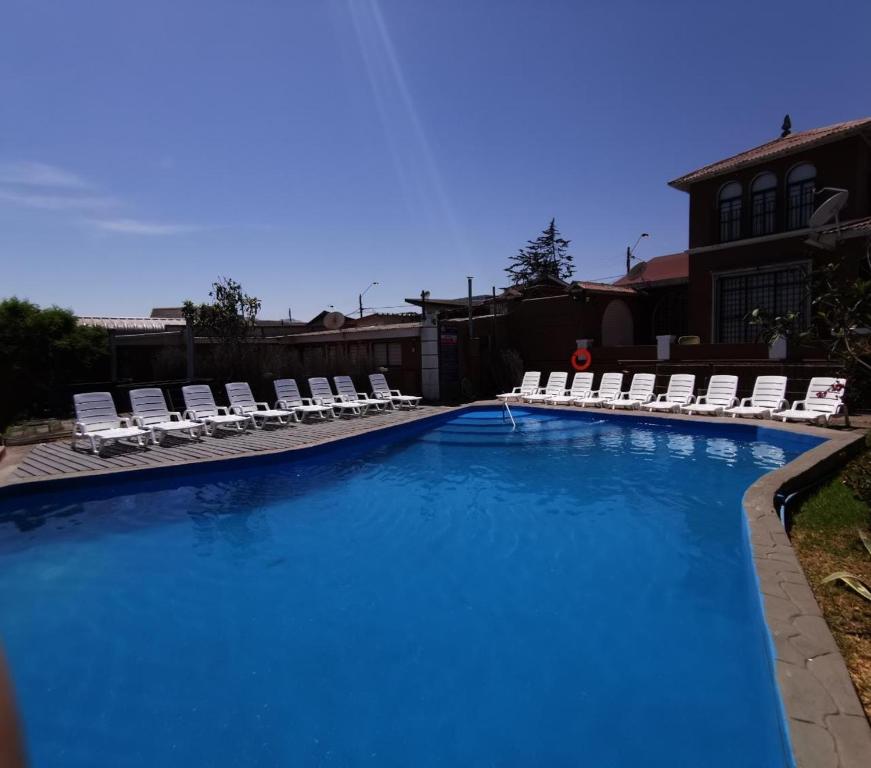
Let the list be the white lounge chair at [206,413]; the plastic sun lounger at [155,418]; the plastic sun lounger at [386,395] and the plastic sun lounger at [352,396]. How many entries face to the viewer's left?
0

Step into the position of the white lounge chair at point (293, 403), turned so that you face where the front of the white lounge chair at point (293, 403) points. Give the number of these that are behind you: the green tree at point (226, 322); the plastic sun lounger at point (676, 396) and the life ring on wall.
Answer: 1

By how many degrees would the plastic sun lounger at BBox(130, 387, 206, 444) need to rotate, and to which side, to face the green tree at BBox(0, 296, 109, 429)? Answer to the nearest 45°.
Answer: approximately 180°

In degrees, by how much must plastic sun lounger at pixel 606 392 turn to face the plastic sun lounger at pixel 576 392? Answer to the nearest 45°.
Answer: approximately 45° to its right

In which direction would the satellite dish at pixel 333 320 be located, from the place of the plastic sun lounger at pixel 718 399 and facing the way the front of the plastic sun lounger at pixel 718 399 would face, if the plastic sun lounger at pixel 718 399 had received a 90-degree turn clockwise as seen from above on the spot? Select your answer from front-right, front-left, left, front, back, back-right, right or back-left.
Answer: front-left

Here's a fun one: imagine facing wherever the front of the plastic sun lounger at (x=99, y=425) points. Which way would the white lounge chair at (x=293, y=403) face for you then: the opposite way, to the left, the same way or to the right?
the same way

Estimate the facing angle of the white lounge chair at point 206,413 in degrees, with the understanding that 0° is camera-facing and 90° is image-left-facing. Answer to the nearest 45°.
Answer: approximately 315°

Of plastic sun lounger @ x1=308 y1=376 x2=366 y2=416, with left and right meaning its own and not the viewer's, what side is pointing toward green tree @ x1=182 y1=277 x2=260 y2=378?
back

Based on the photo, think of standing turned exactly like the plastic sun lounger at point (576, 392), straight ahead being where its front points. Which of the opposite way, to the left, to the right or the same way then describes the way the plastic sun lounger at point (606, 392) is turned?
the same way

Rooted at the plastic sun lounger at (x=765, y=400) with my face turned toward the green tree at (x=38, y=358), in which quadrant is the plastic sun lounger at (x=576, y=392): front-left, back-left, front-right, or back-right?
front-right

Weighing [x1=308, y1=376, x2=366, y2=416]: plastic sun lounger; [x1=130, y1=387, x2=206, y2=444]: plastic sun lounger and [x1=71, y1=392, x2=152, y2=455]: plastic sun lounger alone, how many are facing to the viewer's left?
0

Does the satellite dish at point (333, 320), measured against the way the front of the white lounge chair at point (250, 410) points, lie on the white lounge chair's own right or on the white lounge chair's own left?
on the white lounge chair's own left

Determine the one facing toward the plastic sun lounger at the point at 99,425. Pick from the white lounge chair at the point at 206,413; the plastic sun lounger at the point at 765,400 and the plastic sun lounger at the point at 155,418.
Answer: the plastic sun lounger at the point at 765,400

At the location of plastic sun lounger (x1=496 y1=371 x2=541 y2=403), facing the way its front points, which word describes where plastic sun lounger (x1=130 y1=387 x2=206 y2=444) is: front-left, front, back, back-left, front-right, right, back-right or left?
front

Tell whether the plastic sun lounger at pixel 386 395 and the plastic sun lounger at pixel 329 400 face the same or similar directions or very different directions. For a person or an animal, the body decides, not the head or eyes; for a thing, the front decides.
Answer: same or similar directions

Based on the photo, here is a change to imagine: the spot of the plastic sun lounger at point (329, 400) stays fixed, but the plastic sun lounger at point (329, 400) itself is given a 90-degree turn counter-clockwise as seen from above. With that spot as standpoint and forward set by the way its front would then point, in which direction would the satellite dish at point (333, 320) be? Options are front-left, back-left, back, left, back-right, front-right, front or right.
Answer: front-left

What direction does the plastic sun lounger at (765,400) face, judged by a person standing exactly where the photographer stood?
facing the viewer and to the left of the viewer

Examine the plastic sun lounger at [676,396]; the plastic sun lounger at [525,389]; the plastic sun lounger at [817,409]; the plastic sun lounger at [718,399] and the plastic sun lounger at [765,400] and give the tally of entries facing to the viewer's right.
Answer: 0
